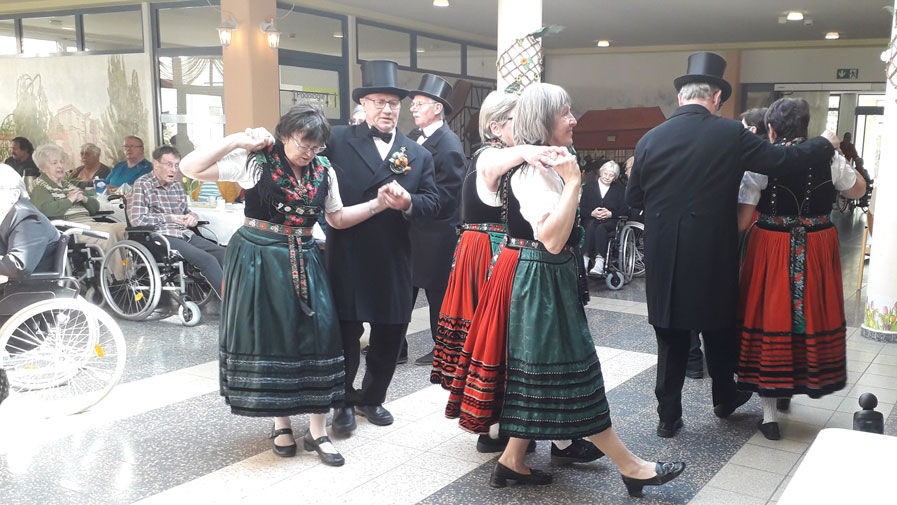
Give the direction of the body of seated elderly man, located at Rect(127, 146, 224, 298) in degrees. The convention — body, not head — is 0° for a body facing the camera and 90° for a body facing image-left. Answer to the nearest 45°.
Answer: approximately 315°

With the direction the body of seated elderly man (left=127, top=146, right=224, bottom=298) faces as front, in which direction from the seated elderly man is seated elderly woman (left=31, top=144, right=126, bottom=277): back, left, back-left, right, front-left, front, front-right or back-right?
back

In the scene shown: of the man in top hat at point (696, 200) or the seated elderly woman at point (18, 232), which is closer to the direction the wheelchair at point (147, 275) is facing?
the man in top hat

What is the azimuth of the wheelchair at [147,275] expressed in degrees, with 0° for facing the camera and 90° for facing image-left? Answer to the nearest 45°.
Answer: approximately 315°

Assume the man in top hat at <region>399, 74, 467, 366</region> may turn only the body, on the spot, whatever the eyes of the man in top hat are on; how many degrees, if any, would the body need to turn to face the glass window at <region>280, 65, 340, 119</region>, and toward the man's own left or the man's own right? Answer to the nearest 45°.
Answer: approximately 90° to the man's own right
